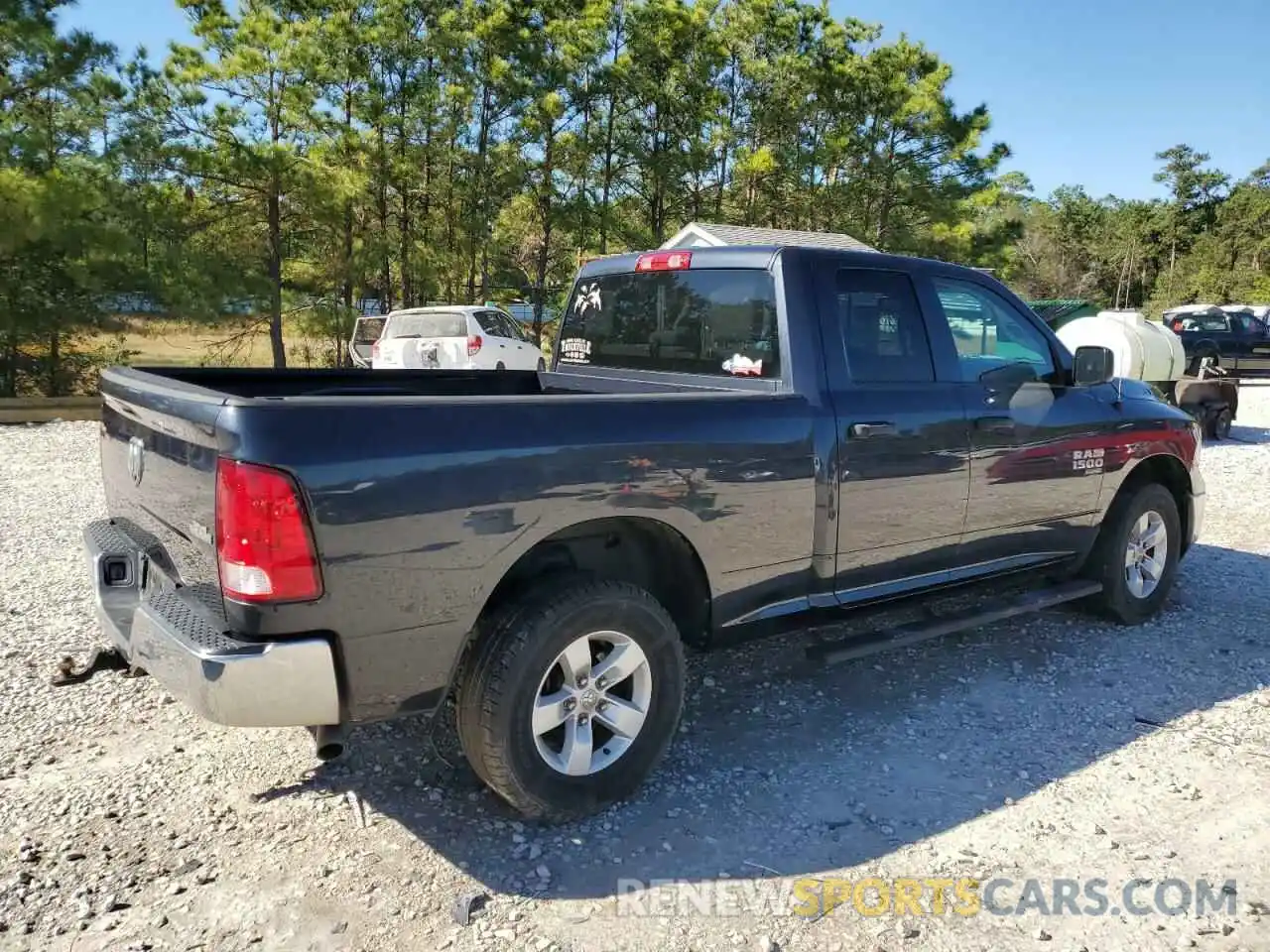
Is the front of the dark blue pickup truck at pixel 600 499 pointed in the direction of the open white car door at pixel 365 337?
no

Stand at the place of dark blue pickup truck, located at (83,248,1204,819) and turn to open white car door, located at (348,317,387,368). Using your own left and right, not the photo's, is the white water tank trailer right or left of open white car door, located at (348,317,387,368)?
right

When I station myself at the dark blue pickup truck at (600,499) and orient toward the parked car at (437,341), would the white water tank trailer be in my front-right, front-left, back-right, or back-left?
front-right

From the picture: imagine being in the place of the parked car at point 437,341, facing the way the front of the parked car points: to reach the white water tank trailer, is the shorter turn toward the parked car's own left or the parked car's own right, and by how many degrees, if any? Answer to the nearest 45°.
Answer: approximately 90° to the parked car's own right

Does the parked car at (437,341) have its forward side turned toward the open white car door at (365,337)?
no

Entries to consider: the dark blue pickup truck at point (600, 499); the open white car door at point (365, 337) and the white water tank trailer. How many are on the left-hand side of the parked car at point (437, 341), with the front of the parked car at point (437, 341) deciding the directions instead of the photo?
1

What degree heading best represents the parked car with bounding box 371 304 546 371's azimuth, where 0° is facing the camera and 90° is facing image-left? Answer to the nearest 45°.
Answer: approximately 225°

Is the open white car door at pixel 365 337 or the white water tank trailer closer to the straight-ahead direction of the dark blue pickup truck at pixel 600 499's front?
the white water tank trailer

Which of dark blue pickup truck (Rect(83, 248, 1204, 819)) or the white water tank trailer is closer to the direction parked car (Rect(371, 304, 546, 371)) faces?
the white water tank trailer

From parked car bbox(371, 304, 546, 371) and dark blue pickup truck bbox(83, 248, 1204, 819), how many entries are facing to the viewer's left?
0

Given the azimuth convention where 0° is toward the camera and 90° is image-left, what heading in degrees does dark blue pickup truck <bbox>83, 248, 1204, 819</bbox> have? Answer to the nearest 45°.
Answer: approximately 225°

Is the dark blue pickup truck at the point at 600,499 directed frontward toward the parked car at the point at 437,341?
no

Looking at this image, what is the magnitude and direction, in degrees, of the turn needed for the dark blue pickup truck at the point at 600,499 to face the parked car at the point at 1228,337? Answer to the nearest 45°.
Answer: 0° — it already faces it
